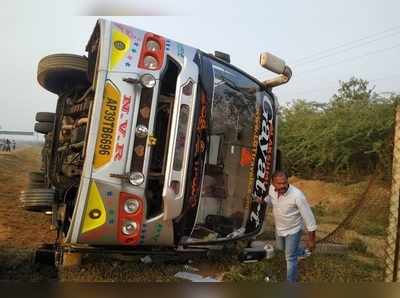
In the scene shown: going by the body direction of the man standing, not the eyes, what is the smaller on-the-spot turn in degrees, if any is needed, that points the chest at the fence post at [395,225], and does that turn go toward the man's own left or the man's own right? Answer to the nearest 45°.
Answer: approximately 135° to the man's own left

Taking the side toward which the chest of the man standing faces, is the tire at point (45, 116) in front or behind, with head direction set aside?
in front

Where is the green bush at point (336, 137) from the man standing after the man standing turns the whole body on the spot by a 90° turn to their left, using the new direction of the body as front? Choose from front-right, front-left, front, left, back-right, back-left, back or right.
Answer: back-left

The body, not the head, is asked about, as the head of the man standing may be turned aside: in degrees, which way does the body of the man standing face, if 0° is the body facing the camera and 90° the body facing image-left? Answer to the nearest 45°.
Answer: approximately 45°

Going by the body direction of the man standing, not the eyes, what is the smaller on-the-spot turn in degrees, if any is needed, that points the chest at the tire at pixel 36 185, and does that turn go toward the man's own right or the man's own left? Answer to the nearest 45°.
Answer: approximately 45° to the man's own right
